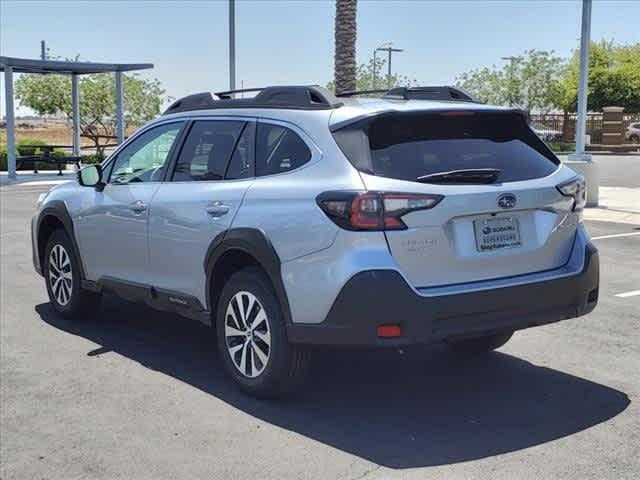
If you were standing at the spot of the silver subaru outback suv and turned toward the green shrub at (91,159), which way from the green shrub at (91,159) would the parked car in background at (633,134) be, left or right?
right

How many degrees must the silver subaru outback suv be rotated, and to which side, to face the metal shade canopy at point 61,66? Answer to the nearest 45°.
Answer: approximately 45° to its right

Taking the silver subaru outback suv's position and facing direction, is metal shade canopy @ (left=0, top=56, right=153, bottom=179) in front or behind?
in front

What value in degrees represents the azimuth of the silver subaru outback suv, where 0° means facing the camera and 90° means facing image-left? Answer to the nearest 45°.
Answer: approximately 135°

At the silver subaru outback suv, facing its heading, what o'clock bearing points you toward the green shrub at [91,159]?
The green shrub is roughly at 1 o'clock from the silver subaru outback suv.

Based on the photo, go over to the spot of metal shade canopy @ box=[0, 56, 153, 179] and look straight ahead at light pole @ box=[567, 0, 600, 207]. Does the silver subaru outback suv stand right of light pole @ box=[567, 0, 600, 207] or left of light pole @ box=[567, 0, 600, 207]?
right

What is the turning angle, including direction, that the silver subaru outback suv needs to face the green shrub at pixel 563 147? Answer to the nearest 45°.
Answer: approximately 45° to its right

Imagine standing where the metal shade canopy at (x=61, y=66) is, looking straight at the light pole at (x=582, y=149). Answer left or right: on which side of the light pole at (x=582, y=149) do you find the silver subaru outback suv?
right

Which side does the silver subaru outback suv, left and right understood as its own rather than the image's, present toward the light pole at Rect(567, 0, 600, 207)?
right

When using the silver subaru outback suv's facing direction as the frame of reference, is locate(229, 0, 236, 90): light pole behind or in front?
in front

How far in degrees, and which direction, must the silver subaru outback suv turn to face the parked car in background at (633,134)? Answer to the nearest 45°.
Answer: approximately 45° to its right

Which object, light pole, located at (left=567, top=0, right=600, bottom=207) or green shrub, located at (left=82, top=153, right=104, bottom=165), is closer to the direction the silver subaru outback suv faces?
the green shrub

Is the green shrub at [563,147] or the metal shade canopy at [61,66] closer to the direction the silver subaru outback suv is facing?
the metal shade canopy

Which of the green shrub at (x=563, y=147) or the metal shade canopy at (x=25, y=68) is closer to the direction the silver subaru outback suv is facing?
the metal shade canopy

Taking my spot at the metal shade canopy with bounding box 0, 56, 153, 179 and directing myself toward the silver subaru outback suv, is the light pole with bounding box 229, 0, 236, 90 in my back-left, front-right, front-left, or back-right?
front-left
